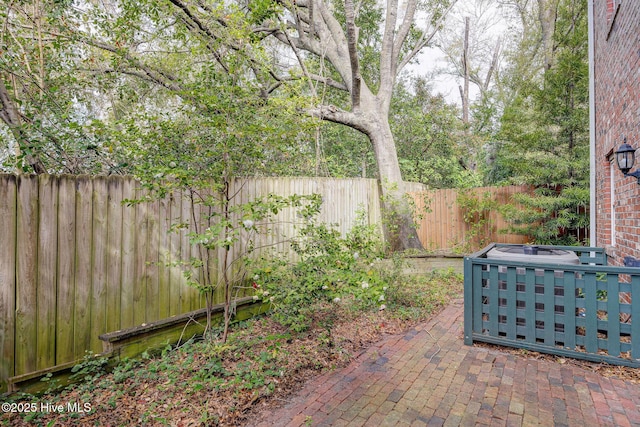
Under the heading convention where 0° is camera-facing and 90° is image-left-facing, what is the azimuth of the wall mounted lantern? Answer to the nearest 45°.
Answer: approximately 90°

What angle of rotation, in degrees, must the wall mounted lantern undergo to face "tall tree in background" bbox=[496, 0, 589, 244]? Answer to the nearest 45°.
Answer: approximately 90° to its right

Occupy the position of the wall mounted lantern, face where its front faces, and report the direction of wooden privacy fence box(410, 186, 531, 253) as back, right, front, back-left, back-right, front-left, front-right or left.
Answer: front-right

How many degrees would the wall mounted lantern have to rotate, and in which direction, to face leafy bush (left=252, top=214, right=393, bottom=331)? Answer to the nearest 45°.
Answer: approximately 45° to its left

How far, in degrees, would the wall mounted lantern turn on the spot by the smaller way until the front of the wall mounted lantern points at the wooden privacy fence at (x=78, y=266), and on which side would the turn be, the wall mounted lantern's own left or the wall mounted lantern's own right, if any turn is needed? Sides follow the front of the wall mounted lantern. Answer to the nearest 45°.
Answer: approximately 45° to the wall mounted lantern's own left

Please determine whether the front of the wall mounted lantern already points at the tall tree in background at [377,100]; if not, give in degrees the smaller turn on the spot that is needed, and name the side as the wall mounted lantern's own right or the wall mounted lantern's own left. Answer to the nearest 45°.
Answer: approximately 45° to the wall mounted lantern's own right
